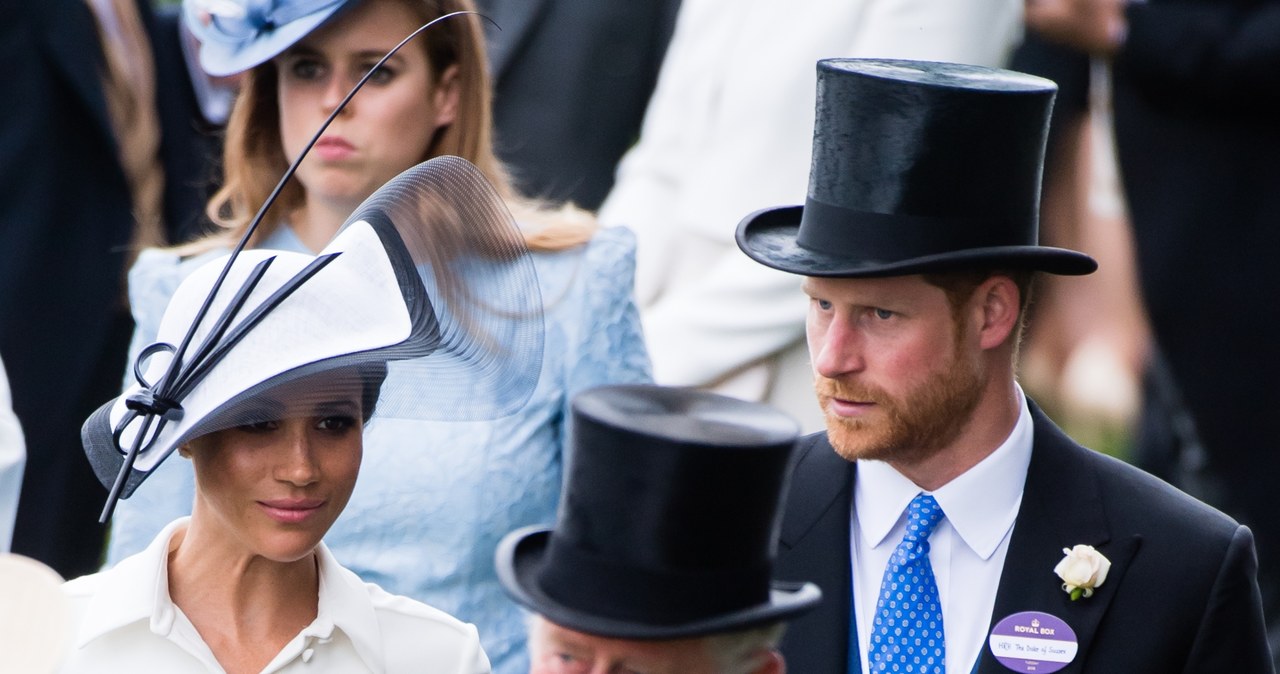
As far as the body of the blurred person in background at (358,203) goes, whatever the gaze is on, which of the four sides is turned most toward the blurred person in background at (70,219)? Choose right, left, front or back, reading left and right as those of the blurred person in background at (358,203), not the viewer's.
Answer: right

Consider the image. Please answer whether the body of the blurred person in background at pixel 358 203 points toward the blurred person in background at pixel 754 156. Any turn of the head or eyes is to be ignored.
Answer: no

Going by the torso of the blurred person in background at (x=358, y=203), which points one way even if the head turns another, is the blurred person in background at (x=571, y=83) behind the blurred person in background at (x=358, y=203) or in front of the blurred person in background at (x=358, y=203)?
behind

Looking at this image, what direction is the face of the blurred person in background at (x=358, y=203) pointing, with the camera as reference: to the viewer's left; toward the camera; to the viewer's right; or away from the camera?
toward the camera

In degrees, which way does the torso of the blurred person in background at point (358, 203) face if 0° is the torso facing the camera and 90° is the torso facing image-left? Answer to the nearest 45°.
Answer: approximately 45°

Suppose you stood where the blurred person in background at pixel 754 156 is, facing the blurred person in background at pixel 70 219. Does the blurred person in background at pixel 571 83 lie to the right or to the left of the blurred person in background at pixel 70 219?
right
